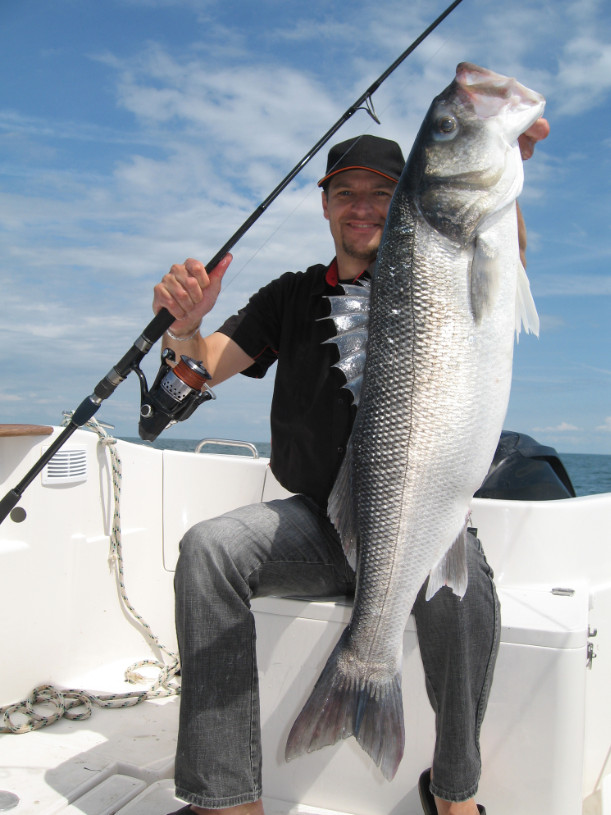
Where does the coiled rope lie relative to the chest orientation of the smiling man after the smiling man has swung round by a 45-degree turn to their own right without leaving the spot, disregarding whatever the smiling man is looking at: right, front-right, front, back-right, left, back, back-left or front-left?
right

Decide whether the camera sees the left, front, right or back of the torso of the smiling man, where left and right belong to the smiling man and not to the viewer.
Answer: front

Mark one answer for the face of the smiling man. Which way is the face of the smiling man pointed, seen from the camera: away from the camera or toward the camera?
toward the camera
